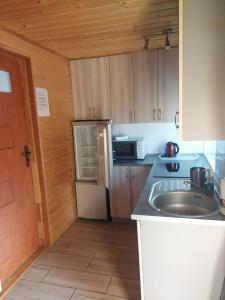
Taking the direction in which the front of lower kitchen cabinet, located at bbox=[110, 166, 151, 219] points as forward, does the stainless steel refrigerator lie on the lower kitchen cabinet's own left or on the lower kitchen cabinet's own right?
on the lower kitchen cabinet's own right

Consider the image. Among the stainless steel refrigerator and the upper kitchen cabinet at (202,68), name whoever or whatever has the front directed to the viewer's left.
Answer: the upper kitchen cabinet

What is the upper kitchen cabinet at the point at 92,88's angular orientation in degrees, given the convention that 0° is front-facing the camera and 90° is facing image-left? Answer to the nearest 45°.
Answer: approximately 0°

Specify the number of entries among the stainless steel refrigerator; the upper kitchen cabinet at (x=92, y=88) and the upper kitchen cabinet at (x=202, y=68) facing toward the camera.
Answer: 2

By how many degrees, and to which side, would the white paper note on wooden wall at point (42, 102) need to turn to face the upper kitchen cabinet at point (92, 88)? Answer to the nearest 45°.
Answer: approximately 90° to its left

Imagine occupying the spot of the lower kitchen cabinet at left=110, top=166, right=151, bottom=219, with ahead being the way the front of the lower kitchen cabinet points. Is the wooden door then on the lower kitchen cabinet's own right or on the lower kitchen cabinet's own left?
on the lower kitchen cabinet's own right
